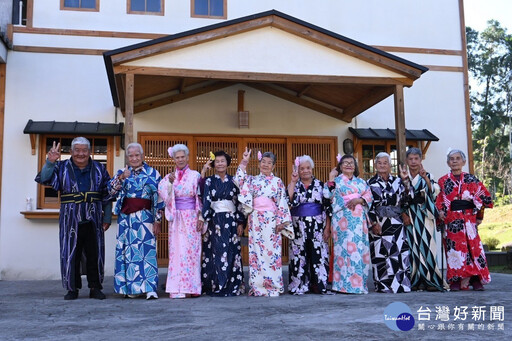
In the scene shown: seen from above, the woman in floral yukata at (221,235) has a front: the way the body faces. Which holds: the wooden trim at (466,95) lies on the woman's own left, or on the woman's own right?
on the woman's own left

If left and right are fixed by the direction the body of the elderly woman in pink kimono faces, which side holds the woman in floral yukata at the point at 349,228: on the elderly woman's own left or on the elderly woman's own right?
on the elderly woman's own left

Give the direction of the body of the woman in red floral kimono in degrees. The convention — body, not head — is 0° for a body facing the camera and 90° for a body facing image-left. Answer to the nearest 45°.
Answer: approximately 0°
